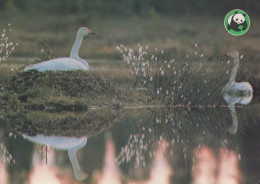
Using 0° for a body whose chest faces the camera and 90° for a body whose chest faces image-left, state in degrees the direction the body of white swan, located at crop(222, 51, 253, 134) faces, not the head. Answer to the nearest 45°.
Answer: approximately 90°
